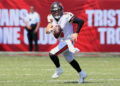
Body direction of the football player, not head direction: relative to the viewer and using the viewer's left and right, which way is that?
facing the viewer and to the left of the viewer
